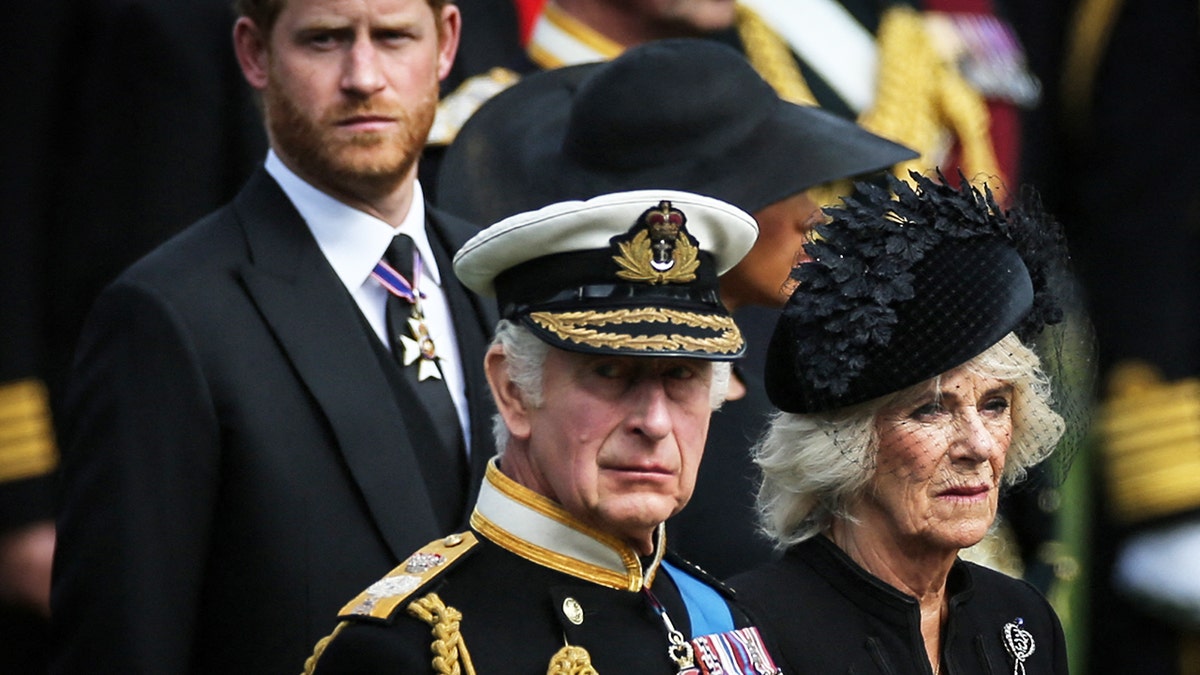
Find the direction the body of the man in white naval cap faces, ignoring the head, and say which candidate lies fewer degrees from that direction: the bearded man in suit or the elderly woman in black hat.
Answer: the elderly woman in black hat

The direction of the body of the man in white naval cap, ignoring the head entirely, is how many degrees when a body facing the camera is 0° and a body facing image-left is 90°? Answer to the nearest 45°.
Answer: approximately 315°

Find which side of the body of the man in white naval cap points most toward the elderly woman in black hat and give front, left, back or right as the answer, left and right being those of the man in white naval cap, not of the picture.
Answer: left

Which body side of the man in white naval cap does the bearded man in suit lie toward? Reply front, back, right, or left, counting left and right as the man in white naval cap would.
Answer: back

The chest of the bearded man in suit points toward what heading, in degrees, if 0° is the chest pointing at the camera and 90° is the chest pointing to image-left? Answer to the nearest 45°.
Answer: approximately 315°

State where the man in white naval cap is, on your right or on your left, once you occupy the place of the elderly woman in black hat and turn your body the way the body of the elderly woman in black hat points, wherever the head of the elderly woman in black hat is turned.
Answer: on your right
